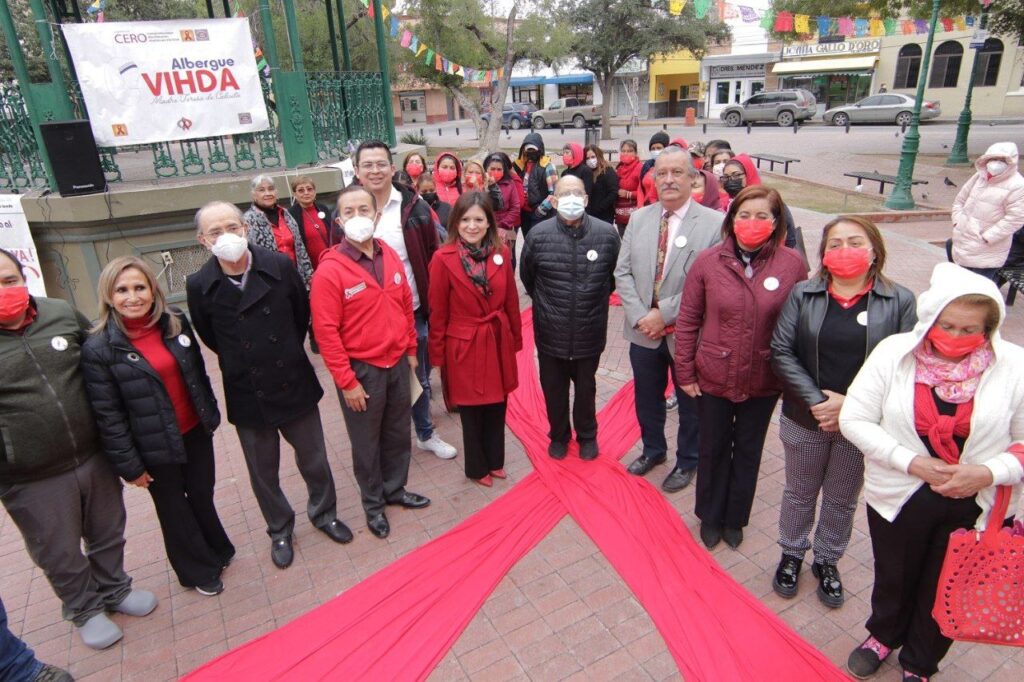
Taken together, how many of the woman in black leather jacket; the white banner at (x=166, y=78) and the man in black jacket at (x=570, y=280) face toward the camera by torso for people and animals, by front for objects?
3

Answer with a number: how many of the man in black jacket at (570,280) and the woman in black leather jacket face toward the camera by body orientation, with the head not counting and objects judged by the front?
2

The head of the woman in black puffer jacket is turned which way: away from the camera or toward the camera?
toward the camera

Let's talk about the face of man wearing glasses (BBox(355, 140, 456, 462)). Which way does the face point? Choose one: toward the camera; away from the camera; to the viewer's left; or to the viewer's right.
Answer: toward the camera

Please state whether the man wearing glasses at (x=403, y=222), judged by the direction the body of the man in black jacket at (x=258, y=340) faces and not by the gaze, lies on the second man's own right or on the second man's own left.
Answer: on the second man's own left

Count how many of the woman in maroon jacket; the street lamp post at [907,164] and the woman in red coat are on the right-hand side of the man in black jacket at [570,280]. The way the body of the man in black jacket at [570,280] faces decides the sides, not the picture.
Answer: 1

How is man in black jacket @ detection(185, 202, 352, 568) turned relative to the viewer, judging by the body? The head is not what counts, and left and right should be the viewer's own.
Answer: facing the viewer

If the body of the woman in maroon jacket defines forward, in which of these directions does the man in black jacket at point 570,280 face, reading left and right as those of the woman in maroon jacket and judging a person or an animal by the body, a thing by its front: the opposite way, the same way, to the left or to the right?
the same way

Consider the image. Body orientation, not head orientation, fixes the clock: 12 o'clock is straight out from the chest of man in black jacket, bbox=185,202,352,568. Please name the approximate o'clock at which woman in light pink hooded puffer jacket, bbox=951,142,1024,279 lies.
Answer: The woman in light pink hooded puffer jacket is roughly at 9 o'clock from the man in black jacket.

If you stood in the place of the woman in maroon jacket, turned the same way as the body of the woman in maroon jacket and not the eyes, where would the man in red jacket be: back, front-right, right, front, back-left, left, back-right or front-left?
right

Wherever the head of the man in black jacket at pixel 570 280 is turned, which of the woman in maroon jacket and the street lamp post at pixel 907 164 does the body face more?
the woman in maroon jacket

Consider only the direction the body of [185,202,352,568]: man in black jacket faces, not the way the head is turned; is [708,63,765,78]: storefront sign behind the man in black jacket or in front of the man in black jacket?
behind

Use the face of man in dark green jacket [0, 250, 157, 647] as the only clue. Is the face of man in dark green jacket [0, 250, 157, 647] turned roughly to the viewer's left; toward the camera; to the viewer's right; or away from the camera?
toward the camera

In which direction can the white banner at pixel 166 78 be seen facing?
toward the camera

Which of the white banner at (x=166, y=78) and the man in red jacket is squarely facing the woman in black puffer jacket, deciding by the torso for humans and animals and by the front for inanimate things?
the white banner

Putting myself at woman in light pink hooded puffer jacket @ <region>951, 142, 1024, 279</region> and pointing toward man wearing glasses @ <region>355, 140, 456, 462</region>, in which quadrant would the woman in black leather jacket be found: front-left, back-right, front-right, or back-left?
front-left

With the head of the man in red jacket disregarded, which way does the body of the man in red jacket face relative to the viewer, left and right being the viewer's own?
facing the viewer and to the right of the viewer

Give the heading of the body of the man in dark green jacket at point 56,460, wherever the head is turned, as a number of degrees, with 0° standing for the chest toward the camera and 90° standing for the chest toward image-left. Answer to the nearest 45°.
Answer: approximately 315°
